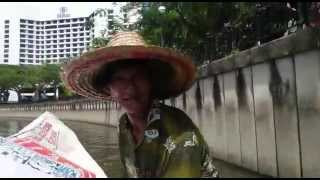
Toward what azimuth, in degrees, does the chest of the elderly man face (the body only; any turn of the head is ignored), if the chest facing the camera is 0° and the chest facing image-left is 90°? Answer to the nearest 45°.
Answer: approximately 45°
